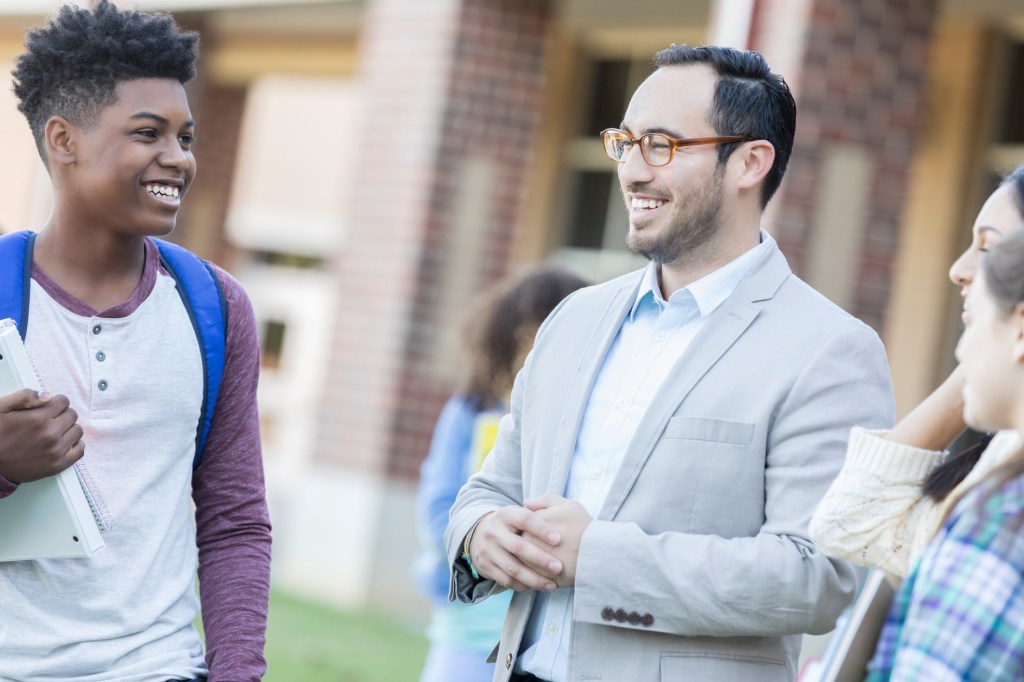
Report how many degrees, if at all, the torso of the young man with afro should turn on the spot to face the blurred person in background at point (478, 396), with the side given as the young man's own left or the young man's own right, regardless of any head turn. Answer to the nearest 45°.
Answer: approximately 135° to the young man's own left

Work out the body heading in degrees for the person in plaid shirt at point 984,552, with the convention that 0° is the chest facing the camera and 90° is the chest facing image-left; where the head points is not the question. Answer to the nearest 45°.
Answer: approximately 90°

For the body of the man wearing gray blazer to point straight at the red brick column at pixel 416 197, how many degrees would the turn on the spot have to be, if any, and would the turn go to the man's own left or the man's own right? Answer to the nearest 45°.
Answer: approximately 135° to the man's own right

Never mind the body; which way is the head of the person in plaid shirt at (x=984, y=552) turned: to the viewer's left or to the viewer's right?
to the viewer's left

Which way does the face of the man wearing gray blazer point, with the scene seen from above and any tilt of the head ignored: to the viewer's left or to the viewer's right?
to the viewer's left

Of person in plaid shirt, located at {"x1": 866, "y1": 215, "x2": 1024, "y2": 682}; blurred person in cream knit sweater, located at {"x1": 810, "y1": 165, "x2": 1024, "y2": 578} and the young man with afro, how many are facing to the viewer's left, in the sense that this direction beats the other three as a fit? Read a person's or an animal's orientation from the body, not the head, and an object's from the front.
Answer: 2

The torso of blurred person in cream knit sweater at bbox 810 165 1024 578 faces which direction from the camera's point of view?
to the viewer's left

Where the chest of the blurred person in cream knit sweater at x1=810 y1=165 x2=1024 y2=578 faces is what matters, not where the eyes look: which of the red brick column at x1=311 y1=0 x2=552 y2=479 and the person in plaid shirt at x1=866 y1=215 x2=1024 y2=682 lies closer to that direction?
the red brick column

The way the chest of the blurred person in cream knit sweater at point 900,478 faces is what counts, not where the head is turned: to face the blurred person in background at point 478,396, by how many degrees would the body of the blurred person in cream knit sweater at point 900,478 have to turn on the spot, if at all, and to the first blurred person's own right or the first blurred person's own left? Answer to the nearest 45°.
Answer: approximately 45° to the first blurred person's own right

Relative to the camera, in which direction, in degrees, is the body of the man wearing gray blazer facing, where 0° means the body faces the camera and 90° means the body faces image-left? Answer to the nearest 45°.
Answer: approximately 45°
